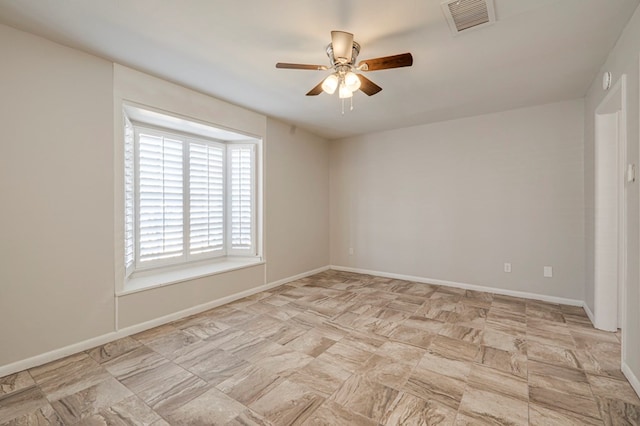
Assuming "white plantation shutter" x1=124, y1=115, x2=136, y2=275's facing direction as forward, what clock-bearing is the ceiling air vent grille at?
The ceiling air vent grille is roughly at 2 o'clock from the white plantation shutter.

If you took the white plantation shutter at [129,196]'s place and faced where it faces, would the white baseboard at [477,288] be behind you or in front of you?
in front

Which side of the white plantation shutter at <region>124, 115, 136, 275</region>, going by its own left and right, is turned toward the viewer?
right

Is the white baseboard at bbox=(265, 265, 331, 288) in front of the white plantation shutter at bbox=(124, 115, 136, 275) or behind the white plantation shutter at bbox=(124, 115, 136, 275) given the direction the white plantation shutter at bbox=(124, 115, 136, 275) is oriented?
in front

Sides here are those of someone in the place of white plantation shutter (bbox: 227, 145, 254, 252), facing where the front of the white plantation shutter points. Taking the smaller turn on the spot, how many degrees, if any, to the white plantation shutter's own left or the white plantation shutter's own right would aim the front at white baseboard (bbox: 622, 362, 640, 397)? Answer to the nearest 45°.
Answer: approximately 45° to the white plantation shutter's own left

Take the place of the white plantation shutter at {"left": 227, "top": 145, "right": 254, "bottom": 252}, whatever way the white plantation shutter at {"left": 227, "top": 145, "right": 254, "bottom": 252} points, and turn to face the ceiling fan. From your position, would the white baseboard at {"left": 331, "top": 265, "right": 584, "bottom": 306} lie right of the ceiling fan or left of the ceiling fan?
left

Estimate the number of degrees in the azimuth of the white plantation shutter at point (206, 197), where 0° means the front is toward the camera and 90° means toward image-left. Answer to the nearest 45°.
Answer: approximately 315°

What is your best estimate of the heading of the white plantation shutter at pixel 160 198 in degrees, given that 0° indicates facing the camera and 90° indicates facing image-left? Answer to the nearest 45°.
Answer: approximately 315°

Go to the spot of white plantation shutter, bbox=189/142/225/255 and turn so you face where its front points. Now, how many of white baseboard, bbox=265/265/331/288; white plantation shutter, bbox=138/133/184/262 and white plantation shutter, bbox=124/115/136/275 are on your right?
2

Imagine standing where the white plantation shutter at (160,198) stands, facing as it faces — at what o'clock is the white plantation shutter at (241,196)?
the white plantation shutter at (241,196) is roughly at 10 o'clock from the white plantation shutter at (160,198).

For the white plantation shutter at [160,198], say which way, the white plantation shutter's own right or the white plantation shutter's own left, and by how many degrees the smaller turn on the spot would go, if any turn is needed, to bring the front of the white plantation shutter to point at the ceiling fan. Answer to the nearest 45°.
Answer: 0° — it already faces it

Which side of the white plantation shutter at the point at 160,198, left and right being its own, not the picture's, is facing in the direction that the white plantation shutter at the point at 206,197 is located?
left

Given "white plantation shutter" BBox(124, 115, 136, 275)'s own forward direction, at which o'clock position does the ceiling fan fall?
The ceiling fan is roughly at 2 o'clock from the white plantation shutter.

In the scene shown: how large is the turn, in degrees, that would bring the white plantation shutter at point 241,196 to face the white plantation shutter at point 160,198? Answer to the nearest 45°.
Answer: approximately 45° to its right
